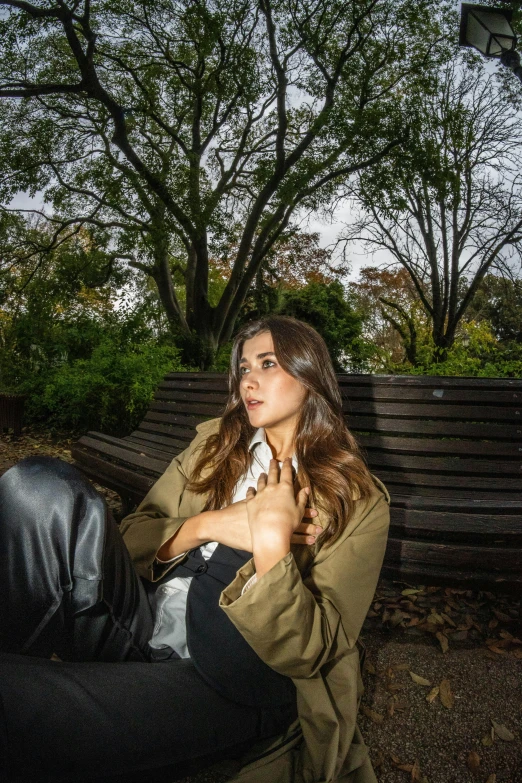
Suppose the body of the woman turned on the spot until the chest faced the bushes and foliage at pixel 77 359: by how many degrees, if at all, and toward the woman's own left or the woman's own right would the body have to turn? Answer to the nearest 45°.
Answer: approximately 135° to the woman's own right

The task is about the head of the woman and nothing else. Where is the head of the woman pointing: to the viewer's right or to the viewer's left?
to the viewer's left

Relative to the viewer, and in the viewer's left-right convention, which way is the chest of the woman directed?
facing the viewer and to the left of the viewer

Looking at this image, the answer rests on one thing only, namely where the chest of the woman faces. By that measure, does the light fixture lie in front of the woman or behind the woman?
behind

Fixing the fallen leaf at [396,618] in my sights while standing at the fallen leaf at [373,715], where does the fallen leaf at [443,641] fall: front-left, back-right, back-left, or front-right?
front-right

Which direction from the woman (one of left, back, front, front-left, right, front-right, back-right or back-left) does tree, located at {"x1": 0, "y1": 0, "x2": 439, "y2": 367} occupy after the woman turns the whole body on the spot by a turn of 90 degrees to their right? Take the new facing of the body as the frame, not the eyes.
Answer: front-right

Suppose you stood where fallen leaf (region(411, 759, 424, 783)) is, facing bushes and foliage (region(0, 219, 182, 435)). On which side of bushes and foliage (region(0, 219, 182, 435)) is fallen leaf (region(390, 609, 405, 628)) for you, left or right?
right

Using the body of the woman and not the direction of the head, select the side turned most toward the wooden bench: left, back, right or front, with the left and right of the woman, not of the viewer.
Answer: back
